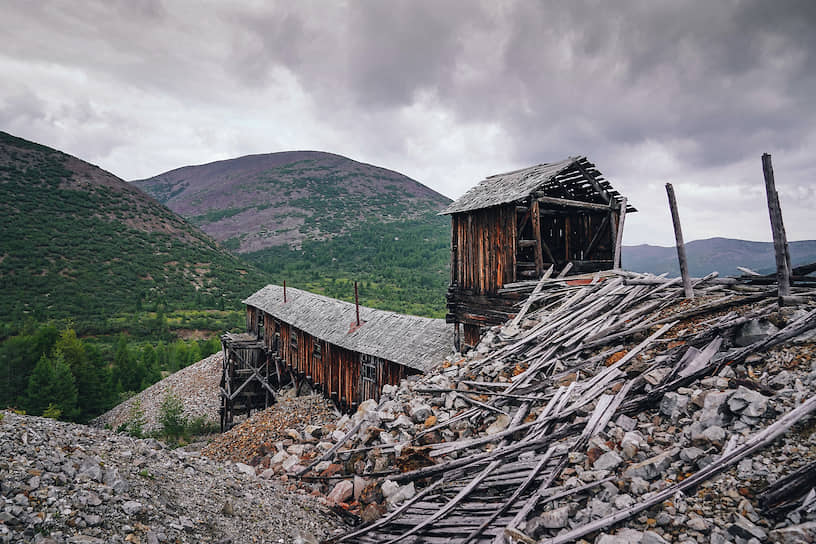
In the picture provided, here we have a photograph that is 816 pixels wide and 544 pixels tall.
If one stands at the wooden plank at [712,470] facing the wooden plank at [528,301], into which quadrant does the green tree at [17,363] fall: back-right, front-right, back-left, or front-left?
front-left

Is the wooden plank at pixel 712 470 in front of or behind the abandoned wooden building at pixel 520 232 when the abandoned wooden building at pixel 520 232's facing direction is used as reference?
in front

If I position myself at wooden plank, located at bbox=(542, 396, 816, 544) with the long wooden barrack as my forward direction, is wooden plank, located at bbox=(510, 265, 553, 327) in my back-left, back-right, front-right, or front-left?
front-right
